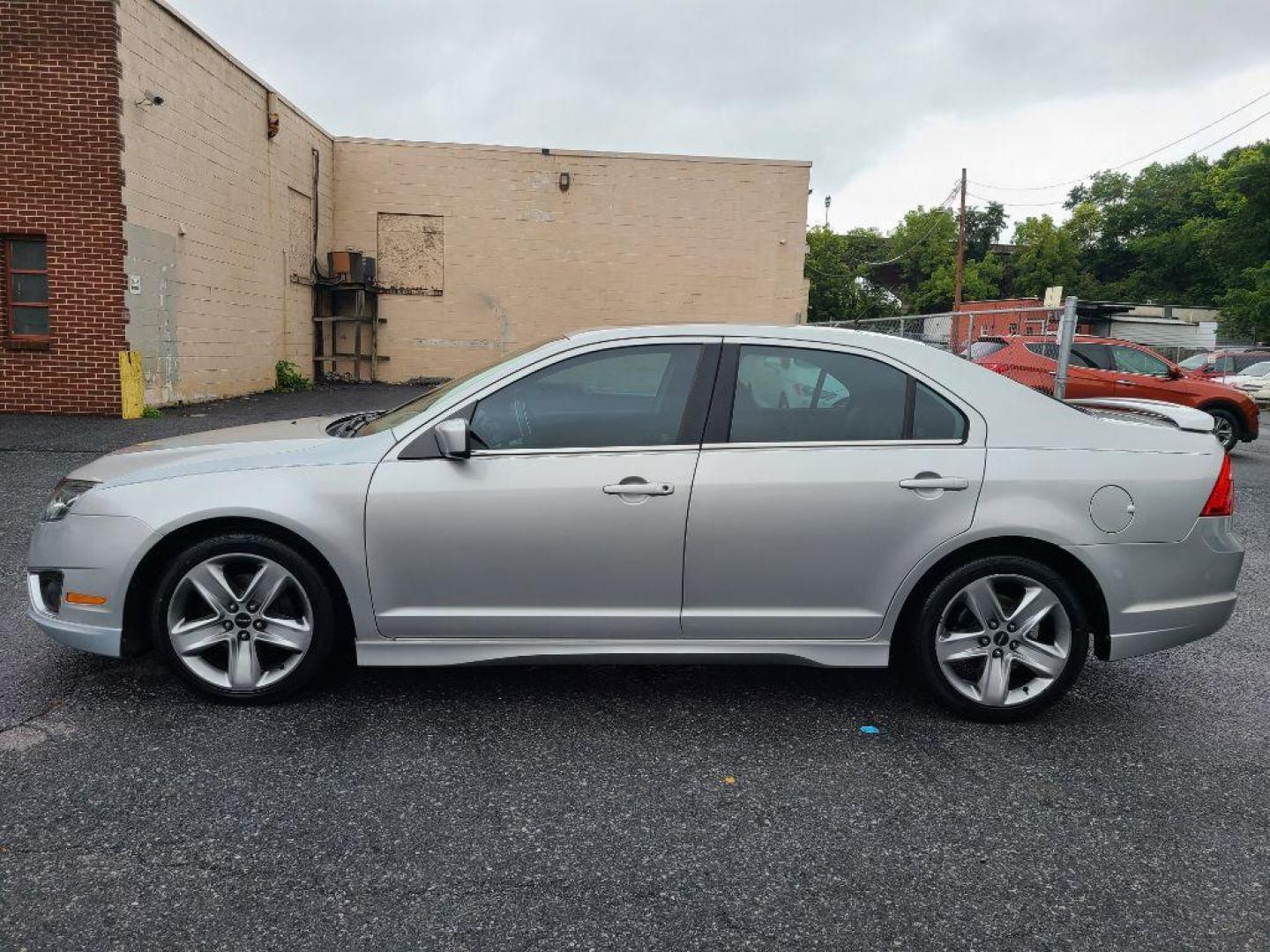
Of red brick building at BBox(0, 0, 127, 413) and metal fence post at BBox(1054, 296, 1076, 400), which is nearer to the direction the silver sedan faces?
the red brick building

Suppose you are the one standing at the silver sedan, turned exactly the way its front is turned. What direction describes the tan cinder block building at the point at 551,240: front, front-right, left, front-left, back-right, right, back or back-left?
right

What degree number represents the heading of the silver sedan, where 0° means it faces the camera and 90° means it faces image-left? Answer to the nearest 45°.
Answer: approximately 90°

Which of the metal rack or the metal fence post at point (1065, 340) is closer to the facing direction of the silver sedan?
the metal rack

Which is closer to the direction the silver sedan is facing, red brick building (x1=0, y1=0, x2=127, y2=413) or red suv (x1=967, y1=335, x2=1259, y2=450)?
the red brick building

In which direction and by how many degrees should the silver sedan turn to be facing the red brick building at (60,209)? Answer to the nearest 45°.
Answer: approximately 45° to its right

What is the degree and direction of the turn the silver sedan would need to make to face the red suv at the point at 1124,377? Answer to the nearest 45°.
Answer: approximately 135° to its right

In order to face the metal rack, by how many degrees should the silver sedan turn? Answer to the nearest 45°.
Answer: approximately 90° to its right

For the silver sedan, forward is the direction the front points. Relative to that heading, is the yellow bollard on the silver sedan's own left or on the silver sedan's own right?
on the silver sedan's own right

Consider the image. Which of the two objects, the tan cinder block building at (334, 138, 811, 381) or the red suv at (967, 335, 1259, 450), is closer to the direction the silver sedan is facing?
the tan cinder block building

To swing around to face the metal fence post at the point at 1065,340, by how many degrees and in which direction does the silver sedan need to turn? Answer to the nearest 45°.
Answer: approximately 135° to its right
